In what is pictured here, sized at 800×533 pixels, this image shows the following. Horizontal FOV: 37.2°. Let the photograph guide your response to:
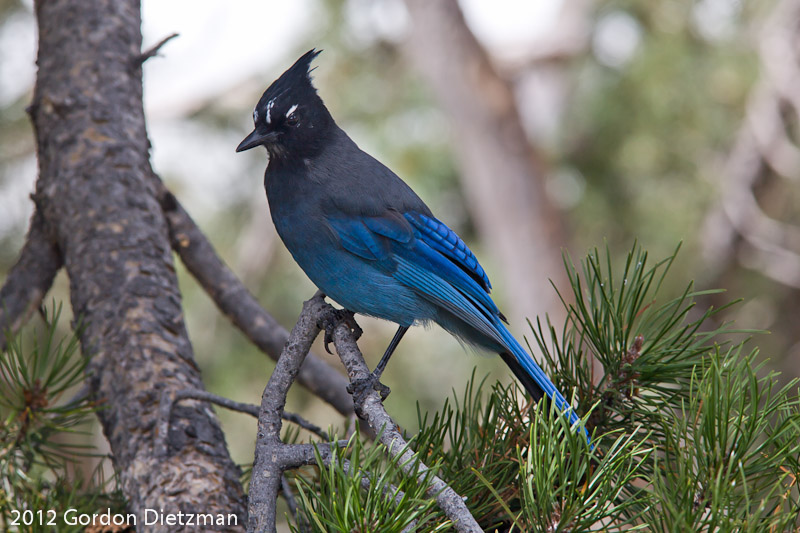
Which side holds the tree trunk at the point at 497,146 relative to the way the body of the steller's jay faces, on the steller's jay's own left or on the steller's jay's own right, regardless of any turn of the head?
on the steller's jay's own right

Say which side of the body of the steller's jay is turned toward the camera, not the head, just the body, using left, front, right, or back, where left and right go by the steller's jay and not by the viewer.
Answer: left
